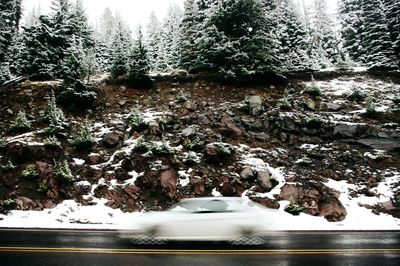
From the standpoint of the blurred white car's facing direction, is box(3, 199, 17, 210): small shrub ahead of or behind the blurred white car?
ahead

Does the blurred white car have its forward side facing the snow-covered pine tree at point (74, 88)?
no

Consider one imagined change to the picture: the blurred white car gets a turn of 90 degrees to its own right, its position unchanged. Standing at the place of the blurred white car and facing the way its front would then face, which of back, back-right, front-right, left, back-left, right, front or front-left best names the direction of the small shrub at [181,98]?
front

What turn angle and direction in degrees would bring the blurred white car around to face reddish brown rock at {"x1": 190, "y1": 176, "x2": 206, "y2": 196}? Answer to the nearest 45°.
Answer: approximately 90° to its right

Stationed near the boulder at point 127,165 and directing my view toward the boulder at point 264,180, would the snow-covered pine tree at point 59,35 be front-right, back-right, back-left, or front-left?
back-left

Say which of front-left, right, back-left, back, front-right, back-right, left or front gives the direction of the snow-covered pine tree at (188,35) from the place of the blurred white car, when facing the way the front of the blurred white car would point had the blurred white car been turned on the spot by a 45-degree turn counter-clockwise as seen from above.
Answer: back-right

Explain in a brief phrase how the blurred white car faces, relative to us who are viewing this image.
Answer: facing to the left of the viewer

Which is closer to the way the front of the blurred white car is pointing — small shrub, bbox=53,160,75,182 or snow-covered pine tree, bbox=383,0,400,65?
the small shrub

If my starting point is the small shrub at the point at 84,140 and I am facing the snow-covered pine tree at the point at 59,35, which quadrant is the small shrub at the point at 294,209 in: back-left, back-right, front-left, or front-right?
back-right

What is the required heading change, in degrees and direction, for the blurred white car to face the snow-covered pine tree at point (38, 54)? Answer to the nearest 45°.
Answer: approximately 45° to its right

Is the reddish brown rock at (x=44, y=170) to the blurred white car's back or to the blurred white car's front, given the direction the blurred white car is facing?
to the front

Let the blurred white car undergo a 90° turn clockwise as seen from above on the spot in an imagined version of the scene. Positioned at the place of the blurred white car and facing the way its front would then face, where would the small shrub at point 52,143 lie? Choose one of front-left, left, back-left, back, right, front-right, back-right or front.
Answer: front-left

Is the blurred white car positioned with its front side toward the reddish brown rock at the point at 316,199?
no

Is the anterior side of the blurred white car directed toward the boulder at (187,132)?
no

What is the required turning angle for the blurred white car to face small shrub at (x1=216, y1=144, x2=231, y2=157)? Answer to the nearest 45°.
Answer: approximately 90° to its right

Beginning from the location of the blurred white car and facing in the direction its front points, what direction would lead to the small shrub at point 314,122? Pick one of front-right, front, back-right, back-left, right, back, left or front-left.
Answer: back-right
